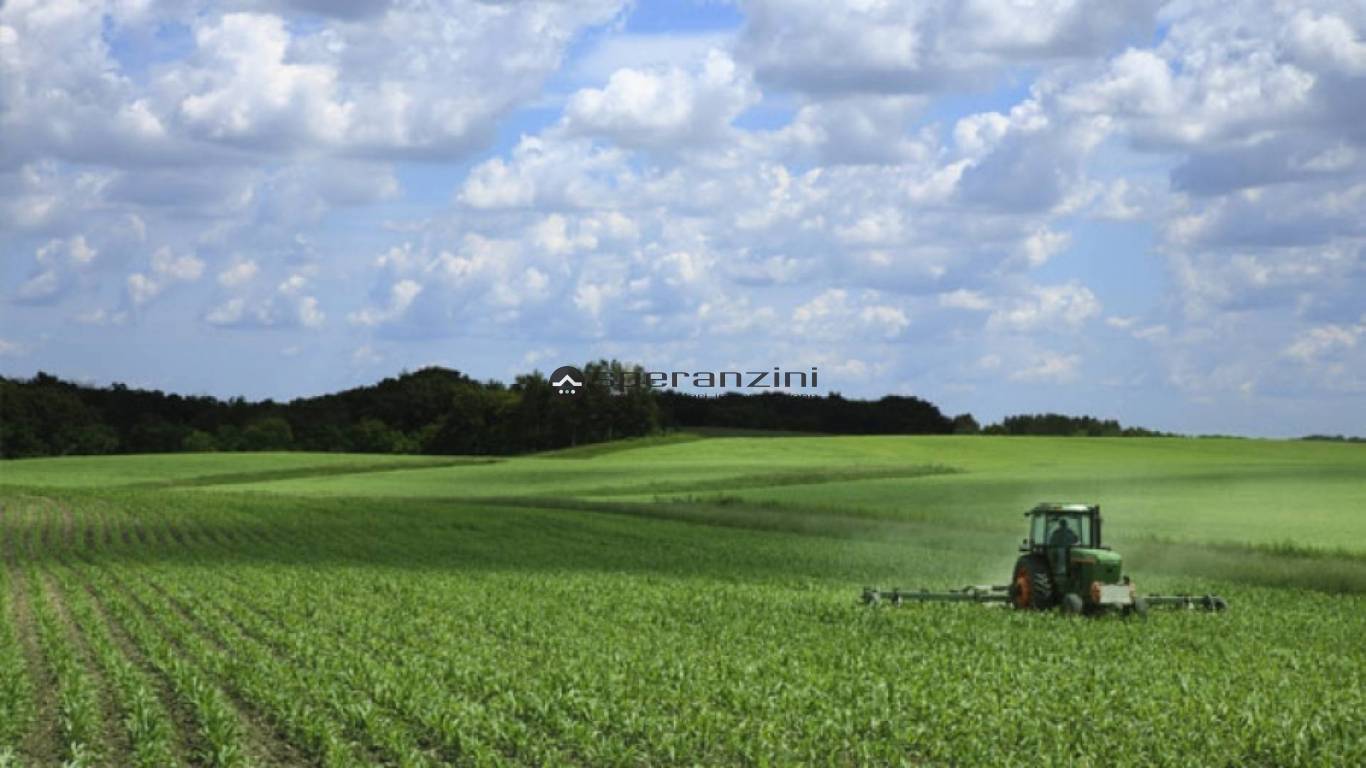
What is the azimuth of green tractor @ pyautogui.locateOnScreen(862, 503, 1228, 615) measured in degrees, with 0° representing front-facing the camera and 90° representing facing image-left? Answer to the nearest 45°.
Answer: approximately 315°
